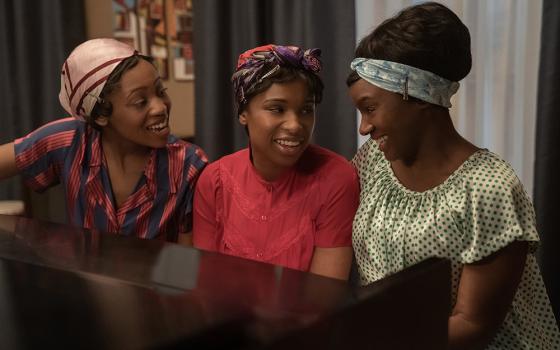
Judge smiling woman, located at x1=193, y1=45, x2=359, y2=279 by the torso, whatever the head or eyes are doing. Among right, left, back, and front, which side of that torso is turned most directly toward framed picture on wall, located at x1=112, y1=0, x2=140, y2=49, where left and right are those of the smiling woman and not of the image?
back

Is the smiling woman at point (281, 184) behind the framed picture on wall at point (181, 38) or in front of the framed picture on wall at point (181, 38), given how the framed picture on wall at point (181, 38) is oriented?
in front

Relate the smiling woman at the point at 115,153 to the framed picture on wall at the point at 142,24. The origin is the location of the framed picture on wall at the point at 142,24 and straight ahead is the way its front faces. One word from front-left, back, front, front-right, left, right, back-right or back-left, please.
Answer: front

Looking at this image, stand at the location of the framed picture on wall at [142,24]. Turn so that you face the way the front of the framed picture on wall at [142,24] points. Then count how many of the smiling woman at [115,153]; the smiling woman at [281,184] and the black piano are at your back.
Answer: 0

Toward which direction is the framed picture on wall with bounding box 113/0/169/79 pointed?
toward the camera

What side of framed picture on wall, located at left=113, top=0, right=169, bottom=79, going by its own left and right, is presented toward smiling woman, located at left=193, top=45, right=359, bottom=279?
front

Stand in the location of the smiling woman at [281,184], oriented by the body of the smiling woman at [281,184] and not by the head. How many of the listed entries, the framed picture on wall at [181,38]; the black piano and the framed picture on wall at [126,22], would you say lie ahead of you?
1

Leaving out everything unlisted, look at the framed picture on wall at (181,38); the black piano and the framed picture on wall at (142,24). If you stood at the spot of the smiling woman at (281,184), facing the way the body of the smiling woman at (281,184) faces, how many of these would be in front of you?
1

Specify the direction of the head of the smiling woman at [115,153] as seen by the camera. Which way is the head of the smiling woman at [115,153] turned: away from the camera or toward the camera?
toward the camera

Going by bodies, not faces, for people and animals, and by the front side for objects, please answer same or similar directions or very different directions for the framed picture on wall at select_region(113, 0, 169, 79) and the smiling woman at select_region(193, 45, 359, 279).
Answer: same or similar directions

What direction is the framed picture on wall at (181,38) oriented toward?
toward the camera

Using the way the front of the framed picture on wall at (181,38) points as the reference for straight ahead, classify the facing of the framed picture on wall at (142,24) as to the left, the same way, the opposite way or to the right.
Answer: the same way
